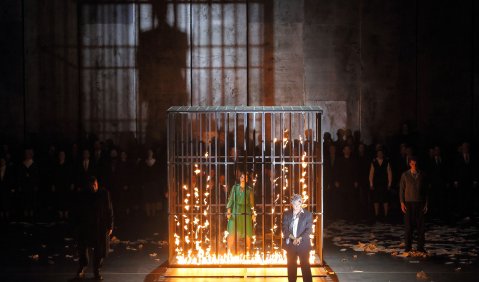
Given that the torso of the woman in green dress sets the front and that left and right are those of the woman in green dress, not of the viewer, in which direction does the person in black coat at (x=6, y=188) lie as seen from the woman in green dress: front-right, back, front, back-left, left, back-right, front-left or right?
back-right

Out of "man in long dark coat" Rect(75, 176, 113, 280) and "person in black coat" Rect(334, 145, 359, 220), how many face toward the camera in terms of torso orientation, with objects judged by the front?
2

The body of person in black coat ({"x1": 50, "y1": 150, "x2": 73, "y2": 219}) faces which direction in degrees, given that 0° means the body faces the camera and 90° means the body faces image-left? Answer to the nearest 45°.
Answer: approximately 0°

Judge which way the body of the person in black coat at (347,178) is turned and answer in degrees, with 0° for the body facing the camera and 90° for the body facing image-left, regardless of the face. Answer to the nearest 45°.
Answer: approximately 0°

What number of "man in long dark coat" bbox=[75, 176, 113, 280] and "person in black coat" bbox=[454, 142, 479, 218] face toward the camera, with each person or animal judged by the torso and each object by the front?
2

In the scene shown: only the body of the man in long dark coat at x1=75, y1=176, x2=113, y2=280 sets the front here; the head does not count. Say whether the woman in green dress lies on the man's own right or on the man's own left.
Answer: on the man's own left
